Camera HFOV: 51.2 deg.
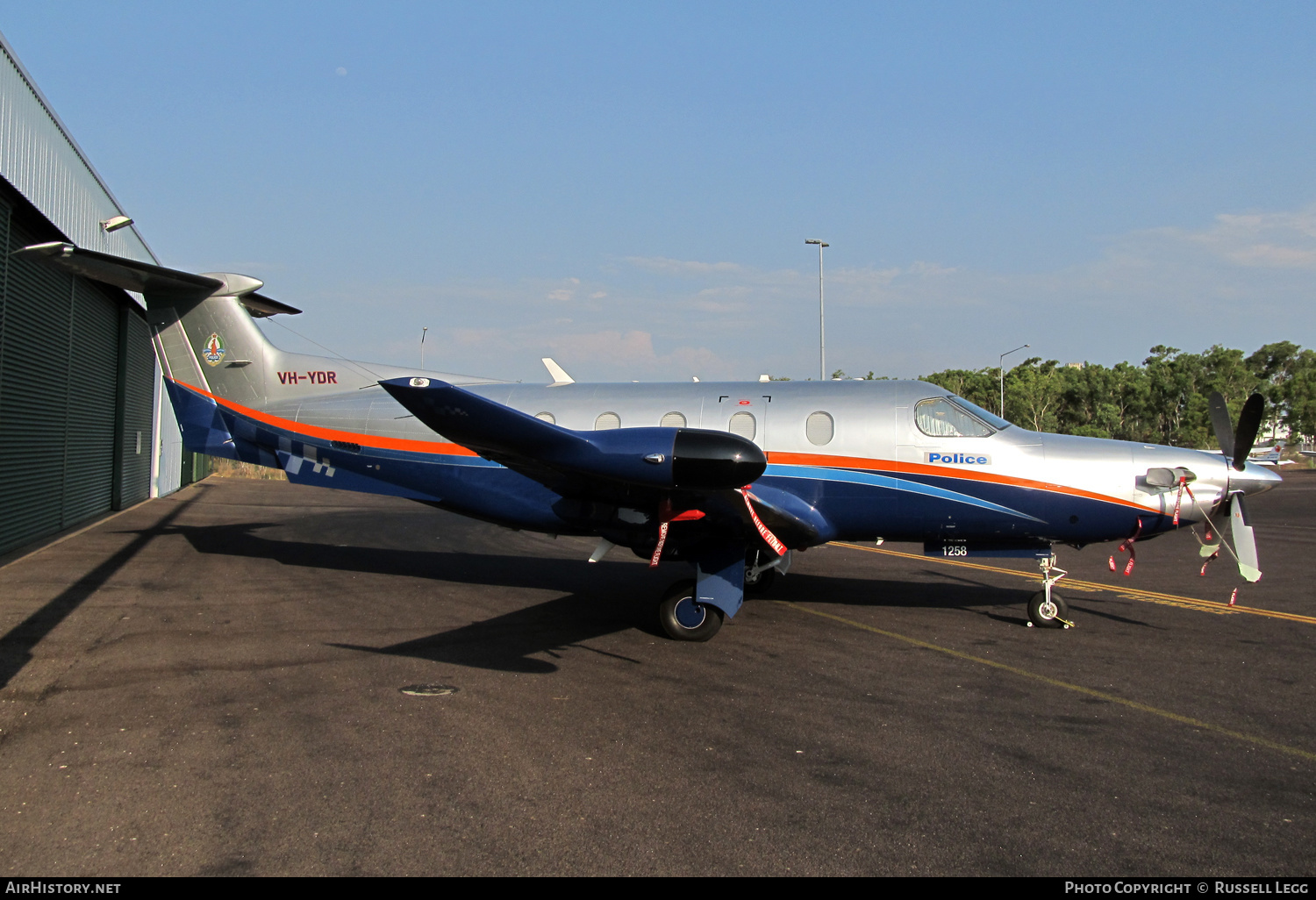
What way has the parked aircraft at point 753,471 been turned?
to the viewer's right

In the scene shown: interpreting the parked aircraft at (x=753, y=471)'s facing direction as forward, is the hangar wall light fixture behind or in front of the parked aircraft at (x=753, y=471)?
behind

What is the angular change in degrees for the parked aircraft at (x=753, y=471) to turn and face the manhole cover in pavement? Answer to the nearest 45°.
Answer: approximately 135° to its right
